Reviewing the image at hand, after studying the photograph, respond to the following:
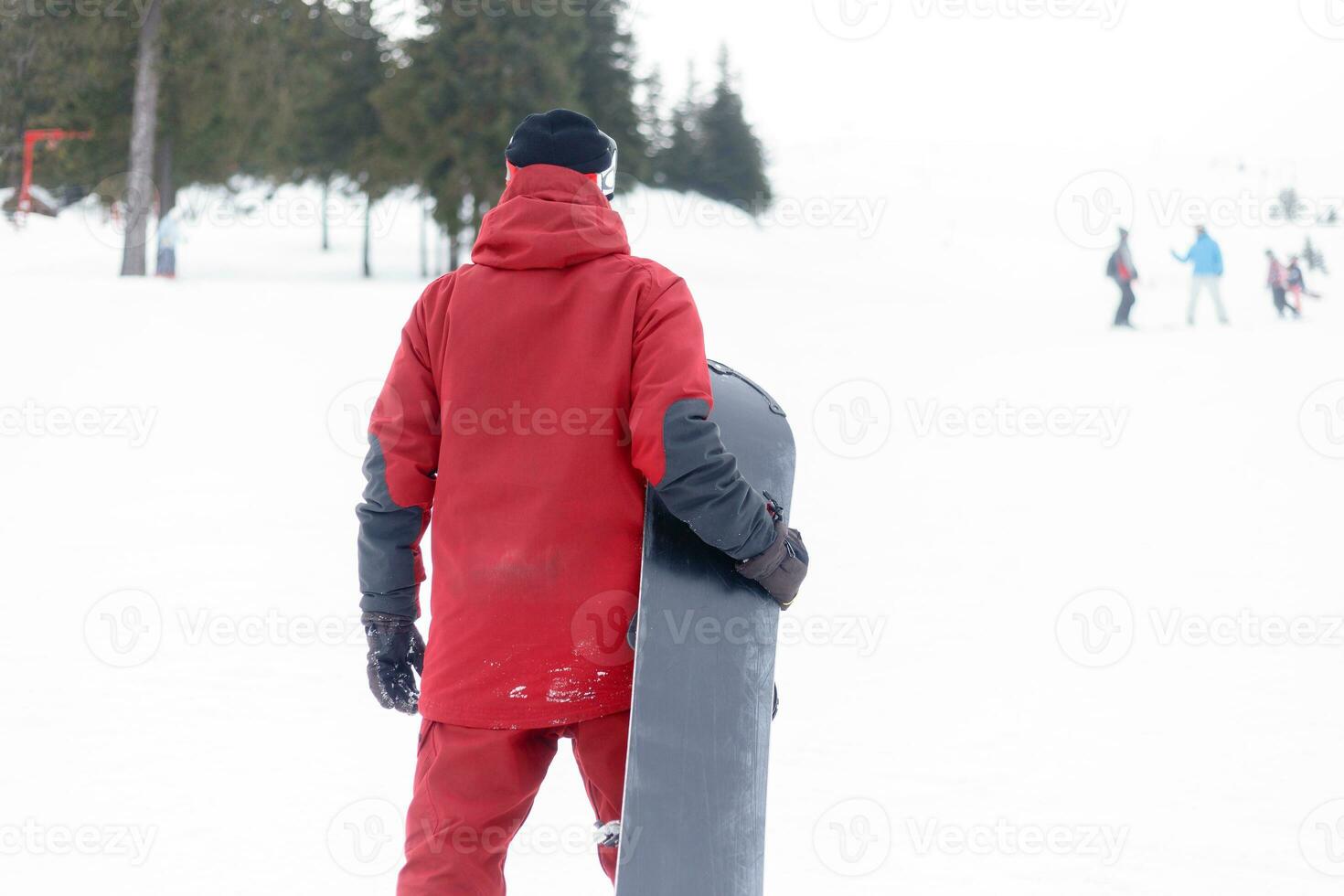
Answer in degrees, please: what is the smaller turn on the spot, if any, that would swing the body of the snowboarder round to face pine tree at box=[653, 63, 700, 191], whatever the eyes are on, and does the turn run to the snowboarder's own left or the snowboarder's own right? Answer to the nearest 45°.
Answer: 0° — they already face it

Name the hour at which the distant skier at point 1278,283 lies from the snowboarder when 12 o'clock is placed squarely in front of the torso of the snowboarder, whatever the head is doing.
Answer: The distant skier is roughly at 1 o'clock from the snowboarder.

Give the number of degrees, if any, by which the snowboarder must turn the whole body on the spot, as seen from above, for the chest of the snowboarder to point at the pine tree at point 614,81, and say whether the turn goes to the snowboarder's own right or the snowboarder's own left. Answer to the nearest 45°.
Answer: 0° — they already face it

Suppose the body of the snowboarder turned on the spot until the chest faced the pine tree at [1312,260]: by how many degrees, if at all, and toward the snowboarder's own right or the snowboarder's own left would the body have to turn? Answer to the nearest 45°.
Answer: approximately 45° to the snowboarder's own right

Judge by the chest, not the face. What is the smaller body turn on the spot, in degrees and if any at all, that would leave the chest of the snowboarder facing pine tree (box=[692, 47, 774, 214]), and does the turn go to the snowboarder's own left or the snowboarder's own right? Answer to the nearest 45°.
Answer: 0° — they already face it

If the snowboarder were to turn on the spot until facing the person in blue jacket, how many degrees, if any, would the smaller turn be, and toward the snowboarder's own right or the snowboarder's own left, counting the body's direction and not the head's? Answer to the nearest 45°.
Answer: approximately 45° to the snowboarder's own right

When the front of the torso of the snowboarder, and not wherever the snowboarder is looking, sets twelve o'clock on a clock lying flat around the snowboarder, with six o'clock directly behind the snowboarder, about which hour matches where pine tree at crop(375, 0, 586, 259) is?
The pine tree is roughly at 12 o'clock from the snowboarder.

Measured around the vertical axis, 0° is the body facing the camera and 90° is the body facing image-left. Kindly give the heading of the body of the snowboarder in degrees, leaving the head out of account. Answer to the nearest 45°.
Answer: approximately 180°
